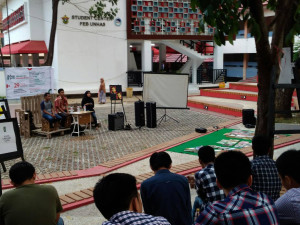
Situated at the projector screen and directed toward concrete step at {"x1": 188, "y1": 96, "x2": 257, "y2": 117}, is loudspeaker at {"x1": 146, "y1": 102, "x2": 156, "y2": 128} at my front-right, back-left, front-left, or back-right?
back-right

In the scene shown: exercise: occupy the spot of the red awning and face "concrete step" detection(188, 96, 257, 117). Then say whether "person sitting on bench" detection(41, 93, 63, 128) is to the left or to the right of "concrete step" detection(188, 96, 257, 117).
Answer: right

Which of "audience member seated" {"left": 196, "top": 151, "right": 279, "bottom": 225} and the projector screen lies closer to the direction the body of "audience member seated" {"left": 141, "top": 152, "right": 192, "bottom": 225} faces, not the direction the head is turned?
the projector screen

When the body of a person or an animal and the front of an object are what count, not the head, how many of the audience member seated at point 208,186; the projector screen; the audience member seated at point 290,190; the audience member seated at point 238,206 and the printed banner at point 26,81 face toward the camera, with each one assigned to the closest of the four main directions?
2

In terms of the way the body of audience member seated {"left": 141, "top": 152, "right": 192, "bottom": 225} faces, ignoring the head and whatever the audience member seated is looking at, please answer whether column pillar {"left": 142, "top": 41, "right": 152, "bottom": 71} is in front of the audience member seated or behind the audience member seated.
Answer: in front

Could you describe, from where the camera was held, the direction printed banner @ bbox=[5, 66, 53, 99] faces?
facing the viewer

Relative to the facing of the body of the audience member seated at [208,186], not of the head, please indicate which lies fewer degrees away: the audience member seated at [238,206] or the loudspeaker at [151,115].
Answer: the loudspeaker

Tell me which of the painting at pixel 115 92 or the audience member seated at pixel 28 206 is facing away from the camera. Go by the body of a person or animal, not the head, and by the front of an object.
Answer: the audience member seated

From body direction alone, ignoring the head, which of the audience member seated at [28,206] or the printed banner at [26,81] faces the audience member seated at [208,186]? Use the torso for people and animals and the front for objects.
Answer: the printed banner

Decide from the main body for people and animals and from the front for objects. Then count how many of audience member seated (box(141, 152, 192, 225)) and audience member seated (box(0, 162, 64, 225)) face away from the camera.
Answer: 2

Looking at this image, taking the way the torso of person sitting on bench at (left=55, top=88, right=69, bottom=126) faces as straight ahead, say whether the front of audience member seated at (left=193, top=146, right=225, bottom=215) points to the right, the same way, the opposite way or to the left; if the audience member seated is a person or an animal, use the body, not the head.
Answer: the opposite way

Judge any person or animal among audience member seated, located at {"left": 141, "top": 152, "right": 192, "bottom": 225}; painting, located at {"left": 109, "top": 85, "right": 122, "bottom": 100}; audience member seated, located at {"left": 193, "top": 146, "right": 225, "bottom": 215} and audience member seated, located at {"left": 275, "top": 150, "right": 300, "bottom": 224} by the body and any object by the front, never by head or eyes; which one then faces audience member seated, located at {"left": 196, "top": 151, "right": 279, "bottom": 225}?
the painting

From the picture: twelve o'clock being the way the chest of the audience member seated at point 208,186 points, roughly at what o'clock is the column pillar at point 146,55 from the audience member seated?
The column pillar is roughly at 1 o'clock from the audience member seated.

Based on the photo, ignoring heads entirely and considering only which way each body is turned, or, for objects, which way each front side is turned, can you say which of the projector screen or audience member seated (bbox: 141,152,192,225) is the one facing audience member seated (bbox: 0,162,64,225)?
the projector screen

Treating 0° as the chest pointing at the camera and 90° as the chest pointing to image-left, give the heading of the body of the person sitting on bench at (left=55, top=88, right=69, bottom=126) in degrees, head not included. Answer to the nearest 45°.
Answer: approximately 315°

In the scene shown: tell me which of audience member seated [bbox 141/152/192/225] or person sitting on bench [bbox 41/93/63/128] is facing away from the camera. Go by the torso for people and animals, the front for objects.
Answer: the audience member seated

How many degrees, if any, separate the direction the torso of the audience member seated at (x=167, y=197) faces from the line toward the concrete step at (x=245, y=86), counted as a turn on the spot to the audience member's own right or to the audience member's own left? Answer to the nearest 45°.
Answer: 0° — they already face it

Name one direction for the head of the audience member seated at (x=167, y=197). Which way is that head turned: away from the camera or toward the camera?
away from the camera

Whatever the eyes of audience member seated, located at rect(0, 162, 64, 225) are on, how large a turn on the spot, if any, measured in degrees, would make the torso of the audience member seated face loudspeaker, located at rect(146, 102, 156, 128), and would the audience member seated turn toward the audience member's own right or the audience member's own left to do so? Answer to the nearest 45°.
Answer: approximately 45° to the audience member's own right

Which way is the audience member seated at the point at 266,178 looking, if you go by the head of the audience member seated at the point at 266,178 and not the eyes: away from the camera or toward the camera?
away from the camera
